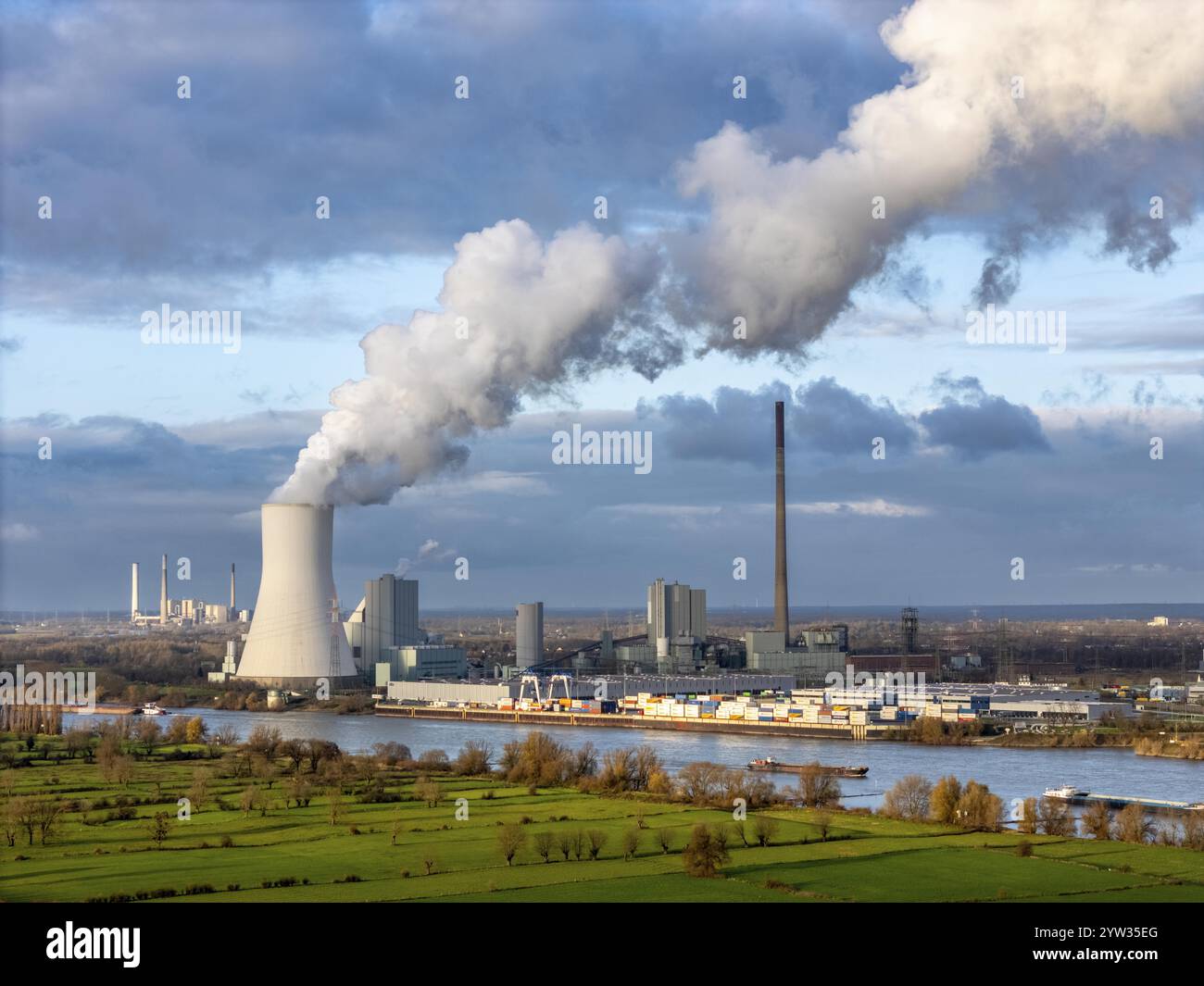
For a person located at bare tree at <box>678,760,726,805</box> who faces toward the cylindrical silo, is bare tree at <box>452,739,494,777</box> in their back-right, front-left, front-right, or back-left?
front-left

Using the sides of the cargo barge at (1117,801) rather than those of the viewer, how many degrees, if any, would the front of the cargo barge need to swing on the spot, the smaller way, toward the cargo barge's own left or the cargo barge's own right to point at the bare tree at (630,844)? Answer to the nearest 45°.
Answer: approximately 135° to the cargo barge's own right

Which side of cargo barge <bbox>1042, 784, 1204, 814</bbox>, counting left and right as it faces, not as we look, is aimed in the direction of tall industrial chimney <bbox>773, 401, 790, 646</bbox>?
left

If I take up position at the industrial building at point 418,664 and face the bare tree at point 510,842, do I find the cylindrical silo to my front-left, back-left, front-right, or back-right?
back-left

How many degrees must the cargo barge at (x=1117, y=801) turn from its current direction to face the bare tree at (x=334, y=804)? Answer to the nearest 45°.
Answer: approximately 135° to its right

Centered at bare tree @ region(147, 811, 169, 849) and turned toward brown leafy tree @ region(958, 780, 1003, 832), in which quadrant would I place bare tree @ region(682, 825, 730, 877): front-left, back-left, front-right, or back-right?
front-right

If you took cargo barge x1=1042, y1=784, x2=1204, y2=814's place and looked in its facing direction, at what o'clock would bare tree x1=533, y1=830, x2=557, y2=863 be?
The bare tree is roughly at 4 o'clock from the cargo barge.

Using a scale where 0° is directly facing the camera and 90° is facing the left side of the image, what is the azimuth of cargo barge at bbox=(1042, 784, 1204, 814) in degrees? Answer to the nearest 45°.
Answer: approximately 270°

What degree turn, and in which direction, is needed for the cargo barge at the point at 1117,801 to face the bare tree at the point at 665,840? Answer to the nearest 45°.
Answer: approximately 135° to its right

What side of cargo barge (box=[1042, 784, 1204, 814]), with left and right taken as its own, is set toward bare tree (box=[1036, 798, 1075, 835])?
right

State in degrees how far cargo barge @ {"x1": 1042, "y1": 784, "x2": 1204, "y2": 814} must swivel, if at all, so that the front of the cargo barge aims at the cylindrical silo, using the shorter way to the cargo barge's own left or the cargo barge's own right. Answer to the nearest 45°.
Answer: approximately 135° to the cargo barge's own left

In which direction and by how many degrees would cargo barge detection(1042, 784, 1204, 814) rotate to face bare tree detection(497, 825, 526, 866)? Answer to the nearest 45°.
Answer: approximately 135° to its right

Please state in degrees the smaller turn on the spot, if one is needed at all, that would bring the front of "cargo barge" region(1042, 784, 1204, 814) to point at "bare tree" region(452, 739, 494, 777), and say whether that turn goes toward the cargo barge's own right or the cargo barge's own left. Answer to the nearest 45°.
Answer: approximately 180°
